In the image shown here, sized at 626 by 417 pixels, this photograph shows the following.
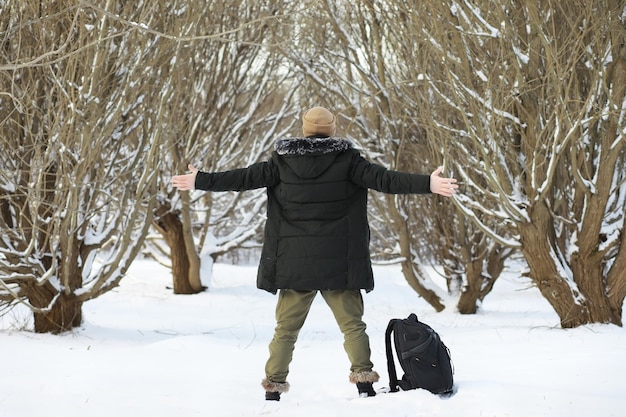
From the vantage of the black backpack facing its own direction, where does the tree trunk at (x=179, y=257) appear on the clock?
The tree trunk is roughly at 8 o'clock from the black backpack.

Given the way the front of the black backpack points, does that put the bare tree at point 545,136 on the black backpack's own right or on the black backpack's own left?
on the black backpack's own left

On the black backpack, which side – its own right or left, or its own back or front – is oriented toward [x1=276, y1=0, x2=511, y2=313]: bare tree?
left

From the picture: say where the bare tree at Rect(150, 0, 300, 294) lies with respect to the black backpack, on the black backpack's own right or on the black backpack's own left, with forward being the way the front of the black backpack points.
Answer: on the black backpack's own left

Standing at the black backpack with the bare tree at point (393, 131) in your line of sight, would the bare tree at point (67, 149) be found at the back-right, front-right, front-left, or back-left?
front-left

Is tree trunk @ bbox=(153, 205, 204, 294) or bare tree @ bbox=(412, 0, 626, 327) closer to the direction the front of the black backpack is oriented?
the bare tree

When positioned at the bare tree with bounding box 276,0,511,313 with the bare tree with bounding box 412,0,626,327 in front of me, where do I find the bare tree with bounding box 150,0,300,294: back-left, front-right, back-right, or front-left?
back-right

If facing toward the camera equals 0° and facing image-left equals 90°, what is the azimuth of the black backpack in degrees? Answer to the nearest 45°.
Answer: approximately 270°
